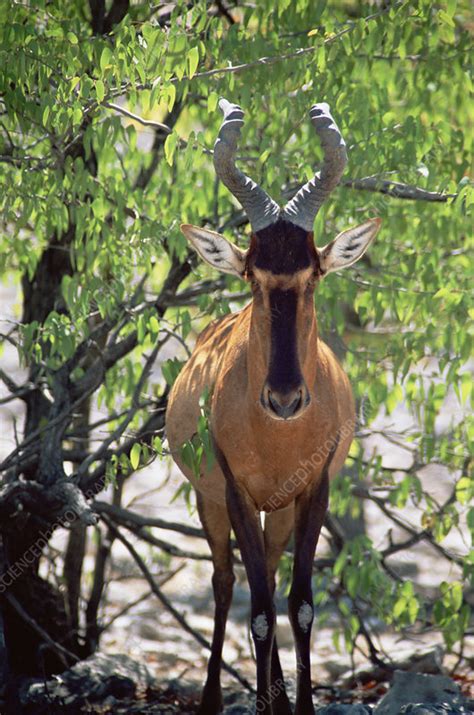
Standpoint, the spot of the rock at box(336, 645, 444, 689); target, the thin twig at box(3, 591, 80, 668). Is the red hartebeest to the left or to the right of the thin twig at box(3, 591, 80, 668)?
left

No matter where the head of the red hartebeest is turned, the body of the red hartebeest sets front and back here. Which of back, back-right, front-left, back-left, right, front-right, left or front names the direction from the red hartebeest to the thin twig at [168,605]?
back

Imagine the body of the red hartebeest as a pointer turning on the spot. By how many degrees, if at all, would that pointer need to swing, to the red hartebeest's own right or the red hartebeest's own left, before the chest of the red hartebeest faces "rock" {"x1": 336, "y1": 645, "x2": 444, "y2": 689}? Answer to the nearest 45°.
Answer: approximately 135° to the red hartebeest's own left

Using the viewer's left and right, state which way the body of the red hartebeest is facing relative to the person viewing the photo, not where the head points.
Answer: facing the viewer

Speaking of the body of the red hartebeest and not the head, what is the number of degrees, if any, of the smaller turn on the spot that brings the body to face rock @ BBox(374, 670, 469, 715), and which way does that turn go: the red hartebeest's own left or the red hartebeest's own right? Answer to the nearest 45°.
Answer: approximately 135° to the red hartebeest's own left

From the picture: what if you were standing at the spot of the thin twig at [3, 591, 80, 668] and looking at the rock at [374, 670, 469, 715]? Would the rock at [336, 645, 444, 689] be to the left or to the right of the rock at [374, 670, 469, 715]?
left
